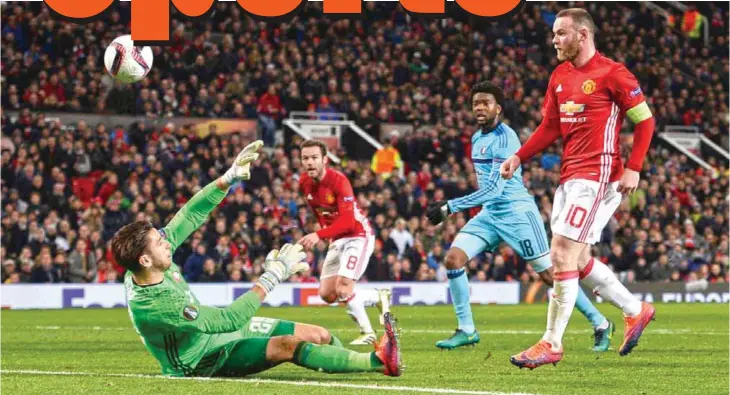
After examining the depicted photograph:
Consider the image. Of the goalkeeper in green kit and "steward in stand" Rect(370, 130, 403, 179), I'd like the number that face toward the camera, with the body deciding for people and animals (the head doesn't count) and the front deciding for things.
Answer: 1

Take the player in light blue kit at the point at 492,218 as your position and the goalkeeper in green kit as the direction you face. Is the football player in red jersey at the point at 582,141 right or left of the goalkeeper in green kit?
left

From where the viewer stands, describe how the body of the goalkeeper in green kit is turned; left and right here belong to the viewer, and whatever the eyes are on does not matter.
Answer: facing to the right of the viewer

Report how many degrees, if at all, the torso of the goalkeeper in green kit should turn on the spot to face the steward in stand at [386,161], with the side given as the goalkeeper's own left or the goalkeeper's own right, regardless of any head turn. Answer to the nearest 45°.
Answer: approximately 90° to the goalkeeper's own left
